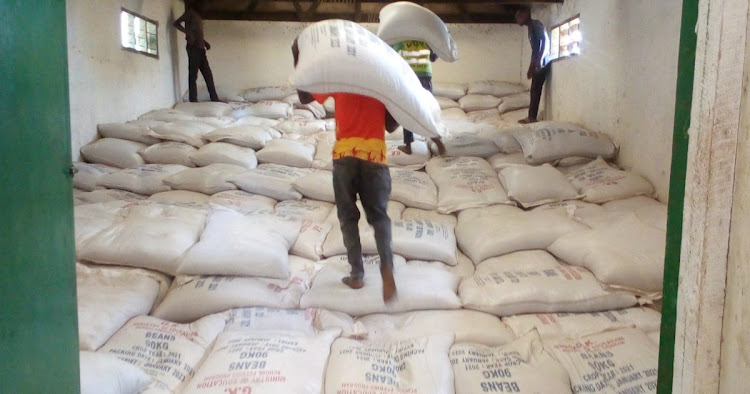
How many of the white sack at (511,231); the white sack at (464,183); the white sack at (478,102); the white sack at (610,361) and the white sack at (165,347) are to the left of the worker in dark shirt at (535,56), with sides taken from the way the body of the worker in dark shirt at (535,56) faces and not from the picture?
4

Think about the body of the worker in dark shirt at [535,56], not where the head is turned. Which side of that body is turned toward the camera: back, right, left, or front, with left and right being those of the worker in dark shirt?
left

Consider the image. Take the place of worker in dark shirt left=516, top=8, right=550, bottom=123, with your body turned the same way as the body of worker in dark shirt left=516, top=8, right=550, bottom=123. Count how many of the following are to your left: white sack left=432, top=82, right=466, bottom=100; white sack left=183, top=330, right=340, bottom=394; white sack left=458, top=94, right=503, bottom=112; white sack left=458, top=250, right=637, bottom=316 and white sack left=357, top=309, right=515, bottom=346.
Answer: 3

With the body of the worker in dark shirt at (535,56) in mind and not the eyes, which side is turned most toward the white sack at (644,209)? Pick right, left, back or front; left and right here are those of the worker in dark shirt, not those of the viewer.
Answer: left

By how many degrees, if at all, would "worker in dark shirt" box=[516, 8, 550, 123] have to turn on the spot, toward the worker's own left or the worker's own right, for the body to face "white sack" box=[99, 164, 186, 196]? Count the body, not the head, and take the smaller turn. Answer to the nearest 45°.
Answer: approximately 45° to the worker's own left

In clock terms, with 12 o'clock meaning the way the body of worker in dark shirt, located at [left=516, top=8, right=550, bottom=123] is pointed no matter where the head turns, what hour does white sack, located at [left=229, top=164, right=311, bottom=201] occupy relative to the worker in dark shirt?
The white sack is roughly at 10 o'clock from the worker in dark shirt.

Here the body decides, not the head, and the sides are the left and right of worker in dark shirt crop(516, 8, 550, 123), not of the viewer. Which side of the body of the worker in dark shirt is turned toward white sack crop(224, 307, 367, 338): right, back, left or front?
left

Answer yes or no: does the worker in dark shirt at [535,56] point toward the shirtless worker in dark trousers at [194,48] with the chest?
yes

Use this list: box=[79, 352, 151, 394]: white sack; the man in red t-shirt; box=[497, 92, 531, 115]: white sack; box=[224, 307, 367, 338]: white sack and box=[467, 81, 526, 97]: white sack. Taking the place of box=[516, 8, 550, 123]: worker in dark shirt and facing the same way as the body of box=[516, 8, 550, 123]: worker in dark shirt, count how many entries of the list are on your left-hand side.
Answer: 3

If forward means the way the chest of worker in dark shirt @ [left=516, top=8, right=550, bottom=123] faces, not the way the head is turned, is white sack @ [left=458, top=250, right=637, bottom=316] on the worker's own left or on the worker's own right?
on the worker's own left

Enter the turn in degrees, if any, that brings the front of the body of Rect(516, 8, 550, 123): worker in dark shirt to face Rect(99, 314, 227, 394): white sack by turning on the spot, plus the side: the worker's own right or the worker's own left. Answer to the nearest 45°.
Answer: approximately 90° to the worker's own left

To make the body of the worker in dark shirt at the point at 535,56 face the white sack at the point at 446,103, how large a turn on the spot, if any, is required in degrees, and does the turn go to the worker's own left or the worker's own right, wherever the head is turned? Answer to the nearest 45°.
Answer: approximately 45° to the worker's own right
